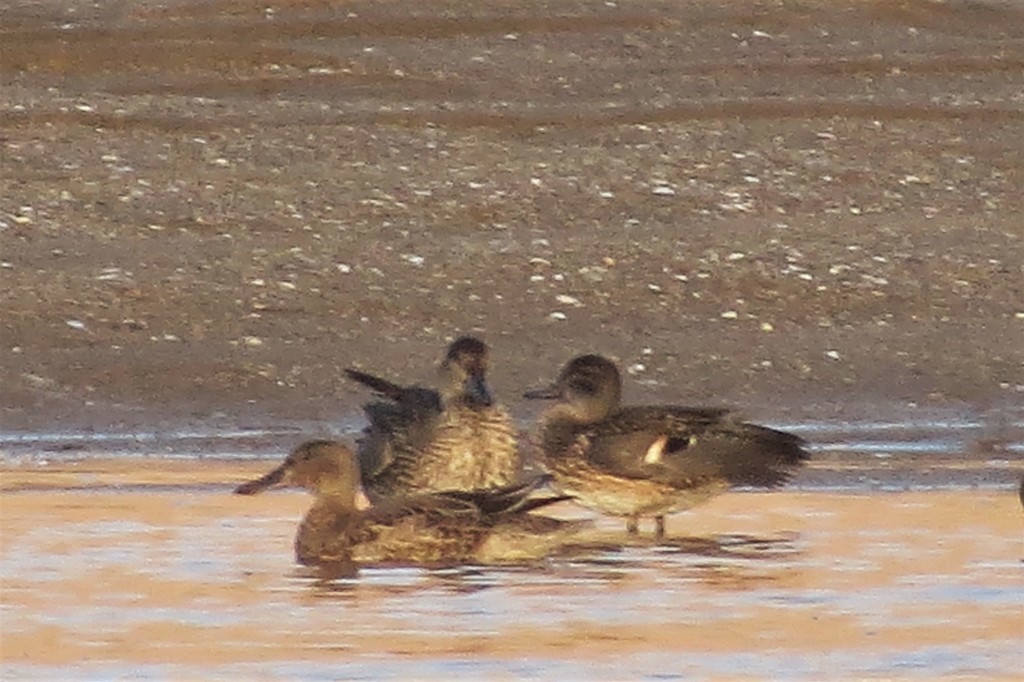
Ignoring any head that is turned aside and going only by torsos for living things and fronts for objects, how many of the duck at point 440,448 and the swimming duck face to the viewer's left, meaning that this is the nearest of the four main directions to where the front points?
1

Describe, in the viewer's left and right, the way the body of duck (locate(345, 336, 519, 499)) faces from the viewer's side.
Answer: facing the viewer and to the right of the viewer

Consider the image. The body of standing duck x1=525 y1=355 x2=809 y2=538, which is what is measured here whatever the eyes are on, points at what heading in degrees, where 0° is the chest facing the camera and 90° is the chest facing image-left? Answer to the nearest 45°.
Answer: approximately 90°

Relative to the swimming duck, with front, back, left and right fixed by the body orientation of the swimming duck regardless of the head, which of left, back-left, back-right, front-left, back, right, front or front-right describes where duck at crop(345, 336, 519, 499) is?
right

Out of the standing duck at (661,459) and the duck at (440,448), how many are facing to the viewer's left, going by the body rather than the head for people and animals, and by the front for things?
1

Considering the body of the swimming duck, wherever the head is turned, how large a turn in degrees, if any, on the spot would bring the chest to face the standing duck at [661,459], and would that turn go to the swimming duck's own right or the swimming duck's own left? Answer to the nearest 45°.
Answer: approximately 135° to the swimming duck's own right

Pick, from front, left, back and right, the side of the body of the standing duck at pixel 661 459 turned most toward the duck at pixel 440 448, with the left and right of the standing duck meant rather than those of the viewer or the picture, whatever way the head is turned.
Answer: front

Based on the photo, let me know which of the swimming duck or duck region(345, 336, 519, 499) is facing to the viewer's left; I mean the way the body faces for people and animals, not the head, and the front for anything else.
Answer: the swimming duck

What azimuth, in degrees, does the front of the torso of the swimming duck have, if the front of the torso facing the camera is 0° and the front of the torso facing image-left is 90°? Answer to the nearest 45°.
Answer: approximately 90°

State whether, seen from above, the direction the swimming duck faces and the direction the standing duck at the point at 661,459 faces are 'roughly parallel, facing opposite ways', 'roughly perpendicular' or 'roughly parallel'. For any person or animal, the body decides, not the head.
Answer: roughly parallel
